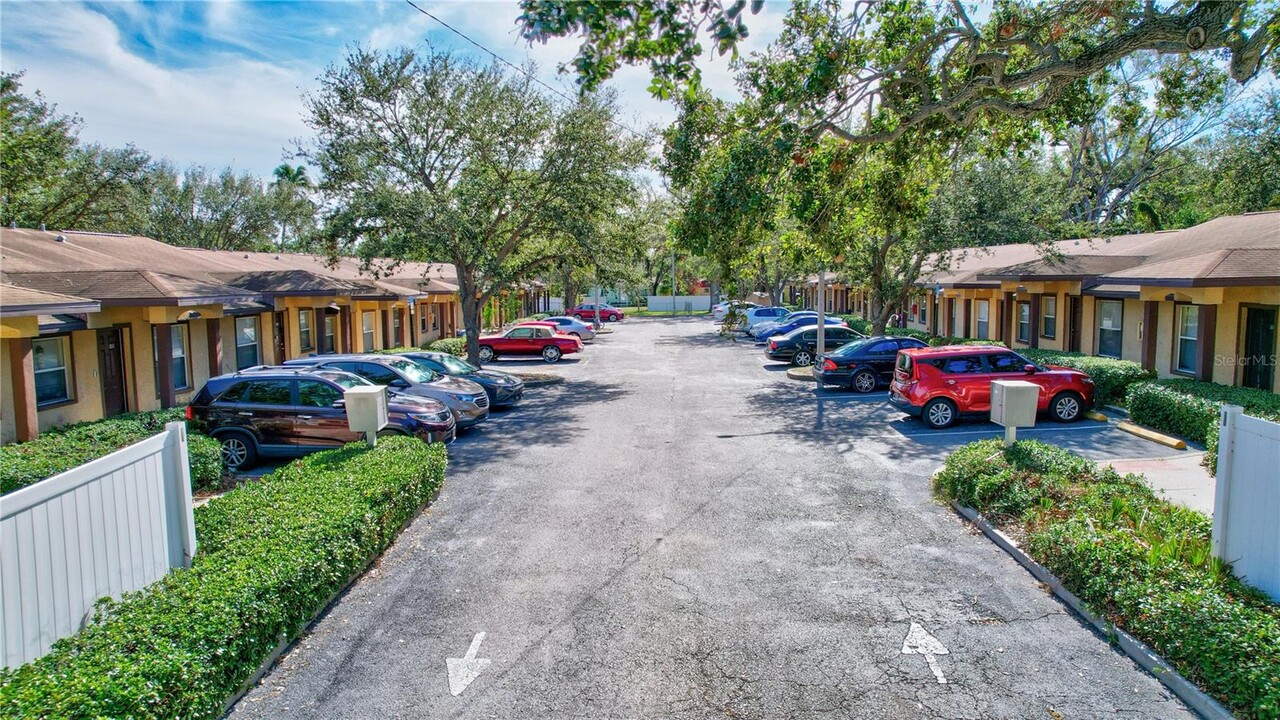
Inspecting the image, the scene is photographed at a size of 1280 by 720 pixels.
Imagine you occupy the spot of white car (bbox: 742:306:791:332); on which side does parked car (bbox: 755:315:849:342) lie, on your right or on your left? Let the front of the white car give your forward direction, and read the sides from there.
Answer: on your right

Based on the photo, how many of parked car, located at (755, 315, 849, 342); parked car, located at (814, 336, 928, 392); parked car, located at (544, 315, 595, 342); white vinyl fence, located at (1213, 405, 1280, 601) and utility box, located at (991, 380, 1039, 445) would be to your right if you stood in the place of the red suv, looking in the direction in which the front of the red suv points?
2

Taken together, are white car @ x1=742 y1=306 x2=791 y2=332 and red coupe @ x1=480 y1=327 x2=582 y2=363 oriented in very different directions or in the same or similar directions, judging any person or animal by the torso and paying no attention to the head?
very different directions

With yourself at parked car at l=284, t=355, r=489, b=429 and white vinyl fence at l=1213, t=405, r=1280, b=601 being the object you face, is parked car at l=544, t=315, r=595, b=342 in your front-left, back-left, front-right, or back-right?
back-left

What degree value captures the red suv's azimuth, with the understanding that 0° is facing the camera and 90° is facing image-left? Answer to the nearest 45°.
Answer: approximately 270°

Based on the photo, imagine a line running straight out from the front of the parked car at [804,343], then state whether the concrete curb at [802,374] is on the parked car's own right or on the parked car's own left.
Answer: on the parked car's own right

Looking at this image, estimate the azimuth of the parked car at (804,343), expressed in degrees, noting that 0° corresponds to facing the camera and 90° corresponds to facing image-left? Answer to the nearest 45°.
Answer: approximately 270°

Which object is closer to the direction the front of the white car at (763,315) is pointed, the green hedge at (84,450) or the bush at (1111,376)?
the bush

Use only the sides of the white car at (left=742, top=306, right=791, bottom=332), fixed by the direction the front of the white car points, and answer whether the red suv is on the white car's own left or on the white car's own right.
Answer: on the white car's own right
